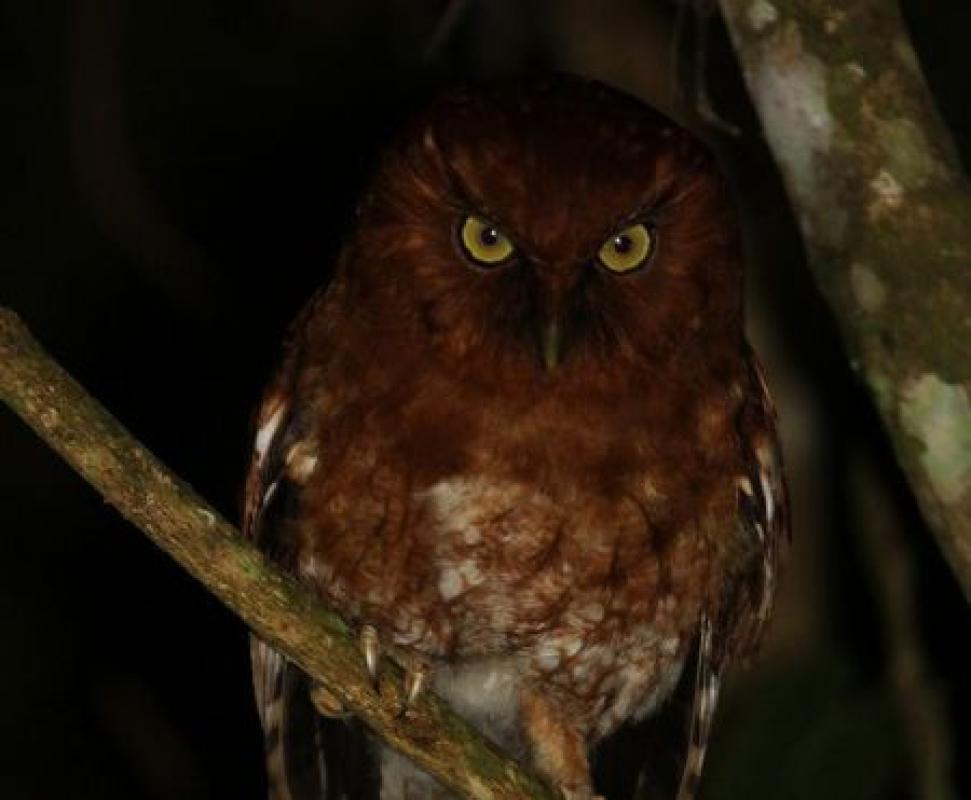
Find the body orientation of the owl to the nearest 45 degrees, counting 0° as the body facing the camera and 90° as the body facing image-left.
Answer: approximately 0°
